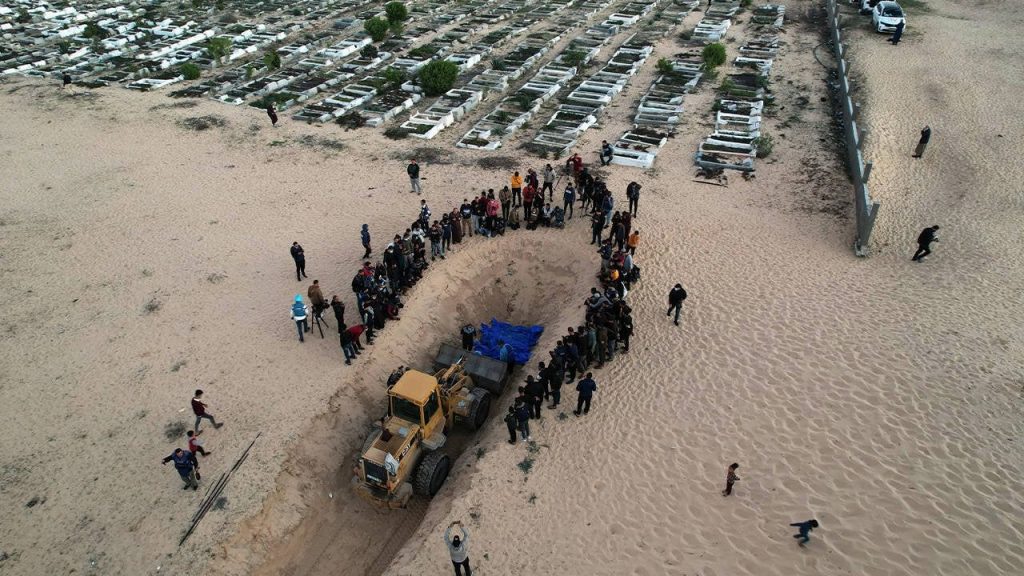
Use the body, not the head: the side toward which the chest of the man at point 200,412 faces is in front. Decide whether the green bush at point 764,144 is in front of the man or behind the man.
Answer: in front

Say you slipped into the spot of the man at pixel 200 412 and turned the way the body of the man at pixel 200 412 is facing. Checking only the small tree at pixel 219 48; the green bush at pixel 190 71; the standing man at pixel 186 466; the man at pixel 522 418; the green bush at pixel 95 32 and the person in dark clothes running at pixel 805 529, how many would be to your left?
3

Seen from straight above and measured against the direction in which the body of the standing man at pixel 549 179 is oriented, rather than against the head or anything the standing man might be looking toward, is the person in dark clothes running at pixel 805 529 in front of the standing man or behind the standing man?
in front

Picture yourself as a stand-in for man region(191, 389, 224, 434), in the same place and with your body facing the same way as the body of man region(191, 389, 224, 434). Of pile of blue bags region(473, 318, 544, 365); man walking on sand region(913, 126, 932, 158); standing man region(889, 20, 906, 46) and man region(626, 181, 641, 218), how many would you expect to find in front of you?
4

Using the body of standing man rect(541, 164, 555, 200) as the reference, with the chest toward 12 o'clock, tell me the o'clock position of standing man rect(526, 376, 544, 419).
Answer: standing man rect(526, 376, 544, 419) is roughly at 12 o'clock from standing man rect(541, 164, 555, 200).

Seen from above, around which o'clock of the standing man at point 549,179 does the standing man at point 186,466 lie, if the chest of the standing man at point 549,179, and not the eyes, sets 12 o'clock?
the standing man at point 186,466 is roughly at 1 o'clock from the standing man at point 549,179.

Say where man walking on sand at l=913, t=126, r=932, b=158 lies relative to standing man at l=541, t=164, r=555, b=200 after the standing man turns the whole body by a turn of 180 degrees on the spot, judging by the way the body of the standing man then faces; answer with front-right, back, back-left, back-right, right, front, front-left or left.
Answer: right

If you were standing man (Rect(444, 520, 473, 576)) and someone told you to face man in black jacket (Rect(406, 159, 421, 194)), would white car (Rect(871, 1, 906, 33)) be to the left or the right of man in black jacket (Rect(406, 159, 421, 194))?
right

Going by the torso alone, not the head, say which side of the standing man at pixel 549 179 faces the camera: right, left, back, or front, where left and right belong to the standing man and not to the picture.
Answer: front

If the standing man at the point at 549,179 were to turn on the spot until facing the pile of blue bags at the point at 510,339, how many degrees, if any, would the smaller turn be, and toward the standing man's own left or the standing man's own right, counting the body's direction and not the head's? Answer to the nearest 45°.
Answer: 0° — they already face it

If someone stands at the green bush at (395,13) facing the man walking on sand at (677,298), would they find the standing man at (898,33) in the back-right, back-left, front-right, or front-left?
front-left

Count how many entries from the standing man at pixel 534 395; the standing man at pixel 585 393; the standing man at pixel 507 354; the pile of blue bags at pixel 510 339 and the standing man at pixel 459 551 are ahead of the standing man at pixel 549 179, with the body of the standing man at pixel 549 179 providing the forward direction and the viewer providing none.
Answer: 5

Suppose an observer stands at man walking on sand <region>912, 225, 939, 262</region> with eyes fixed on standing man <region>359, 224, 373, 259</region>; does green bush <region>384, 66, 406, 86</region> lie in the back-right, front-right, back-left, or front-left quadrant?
front-right

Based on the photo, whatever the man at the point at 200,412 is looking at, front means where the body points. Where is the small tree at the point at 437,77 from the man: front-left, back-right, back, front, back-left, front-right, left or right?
front-left

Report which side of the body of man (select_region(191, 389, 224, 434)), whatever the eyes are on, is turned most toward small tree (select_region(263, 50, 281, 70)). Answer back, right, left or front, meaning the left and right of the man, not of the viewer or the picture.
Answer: left

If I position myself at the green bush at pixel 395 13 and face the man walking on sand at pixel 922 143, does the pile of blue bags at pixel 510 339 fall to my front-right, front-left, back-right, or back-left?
front-right

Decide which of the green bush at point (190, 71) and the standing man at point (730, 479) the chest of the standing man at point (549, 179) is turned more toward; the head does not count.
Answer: the standing man

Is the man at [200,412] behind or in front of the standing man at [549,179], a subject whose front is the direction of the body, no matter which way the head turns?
in front

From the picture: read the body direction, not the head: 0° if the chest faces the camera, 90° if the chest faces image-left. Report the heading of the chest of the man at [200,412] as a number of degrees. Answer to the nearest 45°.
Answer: approximately 270°

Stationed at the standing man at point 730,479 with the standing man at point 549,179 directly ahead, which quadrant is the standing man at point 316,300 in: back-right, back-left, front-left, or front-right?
front-left

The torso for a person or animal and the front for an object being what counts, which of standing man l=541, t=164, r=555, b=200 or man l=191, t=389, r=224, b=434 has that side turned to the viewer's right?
man l=191, t=389, r=224, b=434
